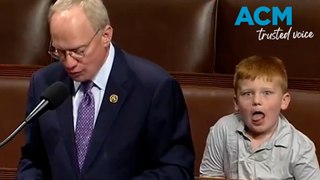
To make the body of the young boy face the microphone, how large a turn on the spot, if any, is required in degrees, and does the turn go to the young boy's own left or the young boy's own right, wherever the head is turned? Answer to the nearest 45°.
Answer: approximately 45° to the young boy's own right

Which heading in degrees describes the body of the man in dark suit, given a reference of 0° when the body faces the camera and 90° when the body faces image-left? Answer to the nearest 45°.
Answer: approximately 45°

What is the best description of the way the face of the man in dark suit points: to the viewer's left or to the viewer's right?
to the viewer's left
